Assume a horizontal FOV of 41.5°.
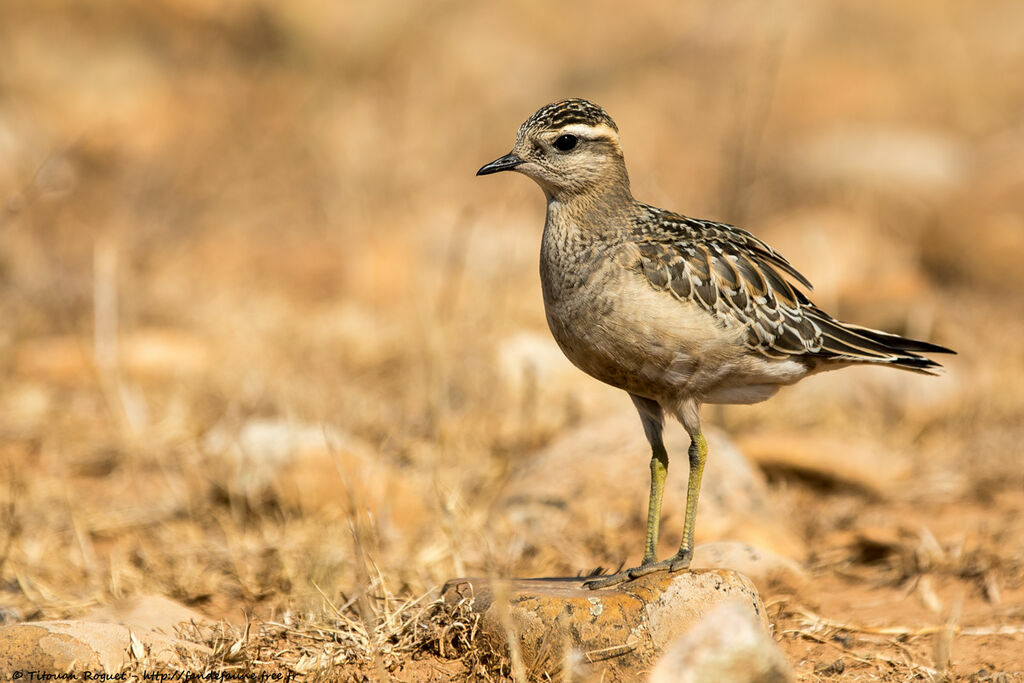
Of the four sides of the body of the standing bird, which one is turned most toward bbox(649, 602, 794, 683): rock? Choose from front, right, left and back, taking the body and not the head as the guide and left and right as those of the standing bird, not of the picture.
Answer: left

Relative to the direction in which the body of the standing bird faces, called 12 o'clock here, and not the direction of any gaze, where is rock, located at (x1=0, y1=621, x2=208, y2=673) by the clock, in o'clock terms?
The rock is roughly at 11 o'clock from the standing bird.

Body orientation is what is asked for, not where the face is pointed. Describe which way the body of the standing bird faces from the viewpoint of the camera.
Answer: to the viewer's left

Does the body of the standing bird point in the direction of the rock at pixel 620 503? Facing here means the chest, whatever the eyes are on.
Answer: no

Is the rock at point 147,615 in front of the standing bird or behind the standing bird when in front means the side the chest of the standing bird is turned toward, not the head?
in front

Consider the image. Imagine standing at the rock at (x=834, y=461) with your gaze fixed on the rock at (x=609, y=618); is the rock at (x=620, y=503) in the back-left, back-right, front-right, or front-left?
front-right

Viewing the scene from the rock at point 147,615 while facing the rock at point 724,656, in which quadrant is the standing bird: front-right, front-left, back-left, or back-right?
front-left
